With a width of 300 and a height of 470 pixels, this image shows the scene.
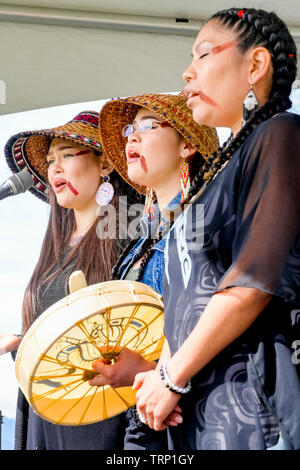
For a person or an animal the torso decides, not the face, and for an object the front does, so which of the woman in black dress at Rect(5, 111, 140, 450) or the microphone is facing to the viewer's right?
the microphone

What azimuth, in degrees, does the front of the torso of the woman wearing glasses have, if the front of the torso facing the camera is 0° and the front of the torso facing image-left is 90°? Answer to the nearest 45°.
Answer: approximately 45°

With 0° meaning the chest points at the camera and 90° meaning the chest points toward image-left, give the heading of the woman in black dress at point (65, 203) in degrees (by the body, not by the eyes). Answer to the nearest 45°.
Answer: approximately 45°

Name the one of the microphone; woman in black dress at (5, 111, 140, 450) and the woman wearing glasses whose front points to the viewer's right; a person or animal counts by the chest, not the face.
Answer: the microphone

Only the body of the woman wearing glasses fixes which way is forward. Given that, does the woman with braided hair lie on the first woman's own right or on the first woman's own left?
on the first woman's own left

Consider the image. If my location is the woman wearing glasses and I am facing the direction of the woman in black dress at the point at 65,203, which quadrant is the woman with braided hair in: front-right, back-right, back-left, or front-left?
back-left

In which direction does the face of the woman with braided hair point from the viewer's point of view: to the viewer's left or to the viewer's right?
to the viewer's left

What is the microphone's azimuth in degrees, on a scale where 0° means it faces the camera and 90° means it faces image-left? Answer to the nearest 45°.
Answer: approximately 270°

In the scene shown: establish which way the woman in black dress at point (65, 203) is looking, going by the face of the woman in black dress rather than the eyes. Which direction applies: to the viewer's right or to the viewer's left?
to the viewer's left
